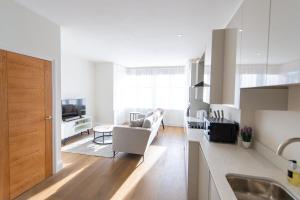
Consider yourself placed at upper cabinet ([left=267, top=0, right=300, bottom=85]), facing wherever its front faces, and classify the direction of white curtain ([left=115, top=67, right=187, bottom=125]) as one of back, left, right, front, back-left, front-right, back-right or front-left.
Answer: right

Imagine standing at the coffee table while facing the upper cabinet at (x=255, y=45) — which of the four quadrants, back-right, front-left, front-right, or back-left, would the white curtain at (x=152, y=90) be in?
back-left

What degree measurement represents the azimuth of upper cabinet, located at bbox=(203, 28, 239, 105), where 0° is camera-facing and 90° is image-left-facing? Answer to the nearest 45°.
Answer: approximately 90°

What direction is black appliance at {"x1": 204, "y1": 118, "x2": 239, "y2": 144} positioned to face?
to the viewer's left

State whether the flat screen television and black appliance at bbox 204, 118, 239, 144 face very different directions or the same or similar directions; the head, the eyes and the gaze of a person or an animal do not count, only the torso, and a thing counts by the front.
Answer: very different directions

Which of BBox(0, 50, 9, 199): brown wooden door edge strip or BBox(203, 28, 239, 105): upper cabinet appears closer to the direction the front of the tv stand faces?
the upper cabinet

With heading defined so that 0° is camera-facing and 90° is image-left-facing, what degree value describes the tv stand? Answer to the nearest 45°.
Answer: approximately 315°

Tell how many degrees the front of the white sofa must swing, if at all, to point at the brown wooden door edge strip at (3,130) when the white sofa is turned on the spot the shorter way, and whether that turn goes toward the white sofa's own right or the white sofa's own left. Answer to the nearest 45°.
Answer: approximately 45° to the white sofa's own left

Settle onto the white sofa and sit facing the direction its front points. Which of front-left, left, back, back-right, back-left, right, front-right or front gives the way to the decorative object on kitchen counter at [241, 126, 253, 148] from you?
back-left

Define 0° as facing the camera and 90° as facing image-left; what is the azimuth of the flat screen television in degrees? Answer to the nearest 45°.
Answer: approximately 315°

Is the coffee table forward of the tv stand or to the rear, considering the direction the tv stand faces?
forward

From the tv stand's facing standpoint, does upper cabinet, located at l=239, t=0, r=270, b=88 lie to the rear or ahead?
ahead

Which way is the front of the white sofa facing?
to the viewer's left

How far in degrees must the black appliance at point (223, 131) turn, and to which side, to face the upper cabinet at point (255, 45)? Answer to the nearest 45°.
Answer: approximately 90° to its left
